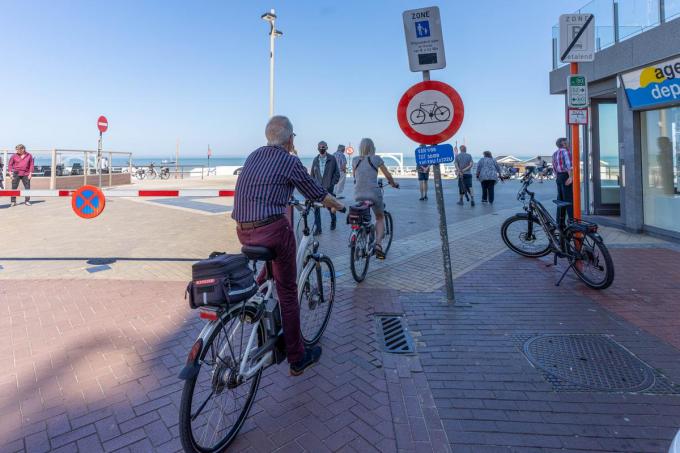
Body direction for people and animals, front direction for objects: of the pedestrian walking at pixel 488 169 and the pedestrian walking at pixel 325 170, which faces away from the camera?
the pedestrian walking at pixel 488 169

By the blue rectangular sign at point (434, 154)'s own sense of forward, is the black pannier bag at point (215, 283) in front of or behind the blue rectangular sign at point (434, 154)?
in front

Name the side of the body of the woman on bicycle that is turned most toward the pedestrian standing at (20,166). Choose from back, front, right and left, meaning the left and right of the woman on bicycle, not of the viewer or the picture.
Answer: left

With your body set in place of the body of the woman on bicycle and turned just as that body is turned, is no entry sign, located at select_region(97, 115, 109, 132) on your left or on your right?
on your left

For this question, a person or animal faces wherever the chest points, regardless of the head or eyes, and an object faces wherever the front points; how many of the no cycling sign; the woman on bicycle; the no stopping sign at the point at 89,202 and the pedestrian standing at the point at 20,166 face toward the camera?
3

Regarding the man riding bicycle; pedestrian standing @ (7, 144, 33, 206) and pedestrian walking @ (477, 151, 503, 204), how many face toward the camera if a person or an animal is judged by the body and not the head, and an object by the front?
1

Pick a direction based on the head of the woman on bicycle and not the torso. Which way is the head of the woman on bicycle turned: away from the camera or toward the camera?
away from the camera

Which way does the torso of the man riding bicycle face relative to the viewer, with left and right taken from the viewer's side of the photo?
facing away from the viewer and to the right of the viewer
